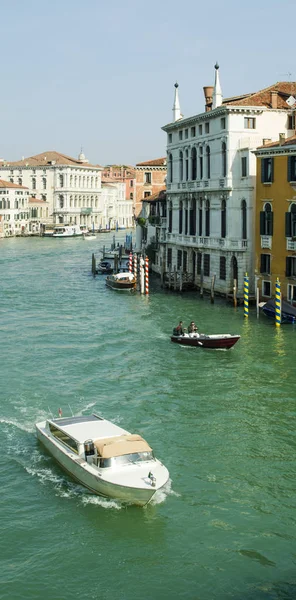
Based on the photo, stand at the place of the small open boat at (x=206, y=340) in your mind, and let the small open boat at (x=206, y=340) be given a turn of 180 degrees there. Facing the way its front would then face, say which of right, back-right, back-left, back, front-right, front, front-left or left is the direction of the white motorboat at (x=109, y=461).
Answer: left

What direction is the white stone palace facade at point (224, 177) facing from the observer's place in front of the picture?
facing the viewer and to the left of the viewer

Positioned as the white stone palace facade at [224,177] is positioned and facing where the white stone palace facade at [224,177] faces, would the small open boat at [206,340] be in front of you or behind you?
in front

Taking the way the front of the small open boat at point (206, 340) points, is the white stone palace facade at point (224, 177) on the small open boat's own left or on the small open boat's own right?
on the small open boat's own left

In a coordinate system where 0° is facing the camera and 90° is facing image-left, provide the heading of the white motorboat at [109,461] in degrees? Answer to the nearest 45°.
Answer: approximately 315°

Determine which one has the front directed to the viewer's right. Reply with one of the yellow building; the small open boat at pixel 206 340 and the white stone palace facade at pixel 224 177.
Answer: the small open boat

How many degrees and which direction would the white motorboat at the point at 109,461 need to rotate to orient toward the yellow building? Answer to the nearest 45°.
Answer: approximately 135° to its left

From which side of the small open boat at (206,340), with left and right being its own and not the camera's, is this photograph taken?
right

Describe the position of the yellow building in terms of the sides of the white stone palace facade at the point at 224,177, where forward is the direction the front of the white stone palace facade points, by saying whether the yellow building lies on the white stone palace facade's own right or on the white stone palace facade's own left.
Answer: on the white stone palace facade's own left

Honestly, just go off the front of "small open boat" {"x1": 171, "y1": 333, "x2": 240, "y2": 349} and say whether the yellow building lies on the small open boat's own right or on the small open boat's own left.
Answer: on the small open boat's own left

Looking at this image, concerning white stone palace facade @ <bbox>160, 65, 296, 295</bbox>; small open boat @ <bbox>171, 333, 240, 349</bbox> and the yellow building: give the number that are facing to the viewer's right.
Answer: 1

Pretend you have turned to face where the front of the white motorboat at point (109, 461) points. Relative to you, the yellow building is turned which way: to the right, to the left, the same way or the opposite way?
to the right

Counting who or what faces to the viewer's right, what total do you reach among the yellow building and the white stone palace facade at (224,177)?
0
